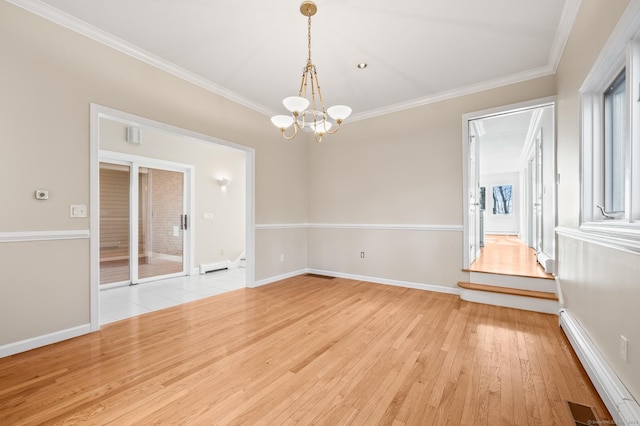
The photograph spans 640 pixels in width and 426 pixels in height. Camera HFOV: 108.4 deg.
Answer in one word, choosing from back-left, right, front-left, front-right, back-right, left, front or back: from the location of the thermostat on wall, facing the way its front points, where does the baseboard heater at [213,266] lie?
back-left

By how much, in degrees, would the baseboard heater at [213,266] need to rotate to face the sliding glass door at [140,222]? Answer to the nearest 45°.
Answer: approximately 135° to its right

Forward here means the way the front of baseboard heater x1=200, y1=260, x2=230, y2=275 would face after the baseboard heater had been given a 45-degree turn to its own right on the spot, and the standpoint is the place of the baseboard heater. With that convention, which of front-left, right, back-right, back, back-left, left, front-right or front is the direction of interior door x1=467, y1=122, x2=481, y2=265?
front-left

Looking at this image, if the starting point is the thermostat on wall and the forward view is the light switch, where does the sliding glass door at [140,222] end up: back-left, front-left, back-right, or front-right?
front-left

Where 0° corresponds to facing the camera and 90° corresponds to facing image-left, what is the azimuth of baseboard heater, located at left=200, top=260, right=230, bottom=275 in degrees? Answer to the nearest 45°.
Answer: approximately 315°

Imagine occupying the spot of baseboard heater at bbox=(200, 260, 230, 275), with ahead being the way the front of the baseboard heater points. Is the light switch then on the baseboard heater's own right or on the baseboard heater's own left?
on the baseboard heater's own right

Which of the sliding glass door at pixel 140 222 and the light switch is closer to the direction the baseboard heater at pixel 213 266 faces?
the light switch
